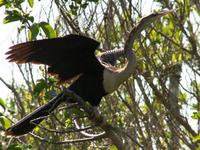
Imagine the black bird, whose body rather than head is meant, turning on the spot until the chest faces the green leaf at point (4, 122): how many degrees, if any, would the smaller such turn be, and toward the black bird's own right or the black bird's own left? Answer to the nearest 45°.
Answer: approximately 135° to the black bird's own right

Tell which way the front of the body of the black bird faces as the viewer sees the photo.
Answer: to the viewer's right
